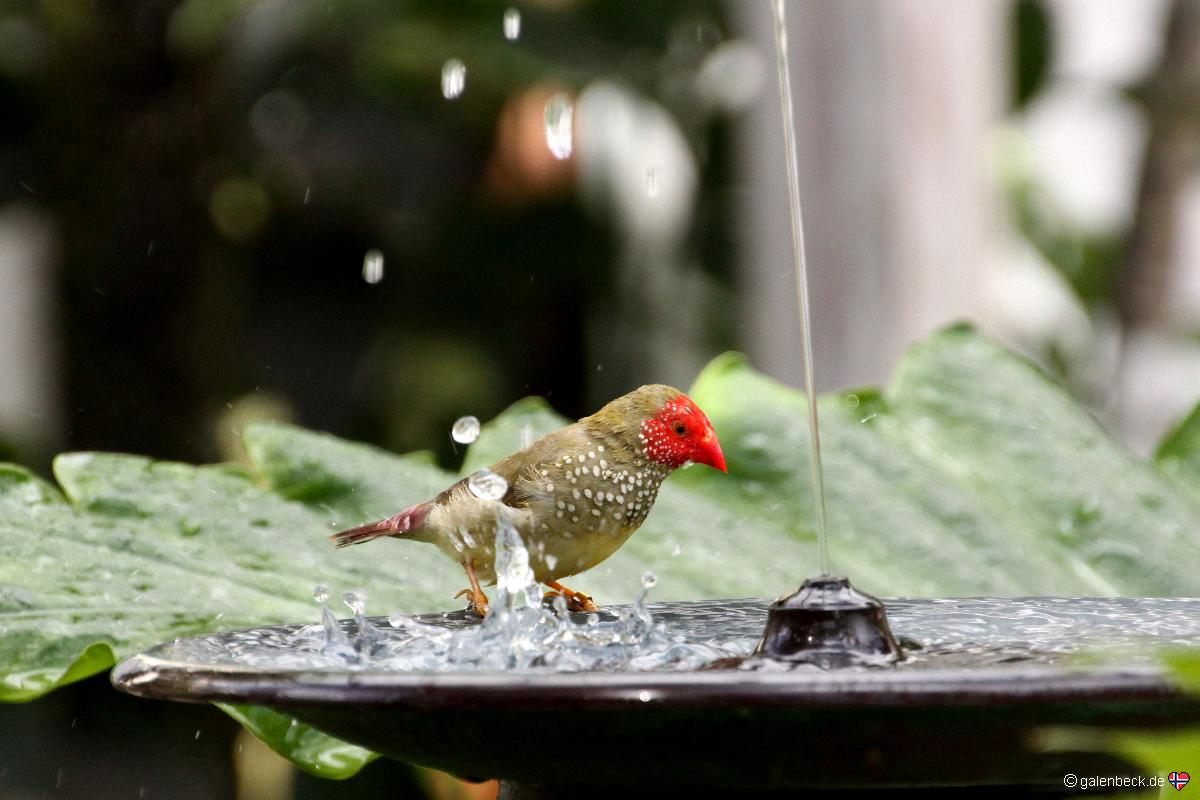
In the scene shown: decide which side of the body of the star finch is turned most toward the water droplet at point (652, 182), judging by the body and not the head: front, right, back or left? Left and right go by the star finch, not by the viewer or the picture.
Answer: left

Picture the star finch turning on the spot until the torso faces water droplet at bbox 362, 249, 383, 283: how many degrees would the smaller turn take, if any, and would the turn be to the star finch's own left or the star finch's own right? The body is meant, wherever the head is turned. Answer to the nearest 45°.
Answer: approximately 90° to the star finch's own left

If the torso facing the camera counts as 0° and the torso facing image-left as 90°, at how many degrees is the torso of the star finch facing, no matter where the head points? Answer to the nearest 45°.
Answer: approximately 270°

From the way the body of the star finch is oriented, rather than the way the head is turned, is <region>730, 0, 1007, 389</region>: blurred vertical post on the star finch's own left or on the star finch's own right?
on the star finch's own left

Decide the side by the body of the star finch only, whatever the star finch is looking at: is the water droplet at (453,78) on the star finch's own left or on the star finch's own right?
on the star finch's own left

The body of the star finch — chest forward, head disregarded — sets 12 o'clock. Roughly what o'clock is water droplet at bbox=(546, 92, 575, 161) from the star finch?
The water droplet is roughly at 9 o'clock from the star finch.

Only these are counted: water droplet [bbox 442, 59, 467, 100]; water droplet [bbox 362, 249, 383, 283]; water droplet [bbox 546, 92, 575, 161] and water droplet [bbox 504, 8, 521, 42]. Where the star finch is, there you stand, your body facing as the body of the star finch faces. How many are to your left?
4

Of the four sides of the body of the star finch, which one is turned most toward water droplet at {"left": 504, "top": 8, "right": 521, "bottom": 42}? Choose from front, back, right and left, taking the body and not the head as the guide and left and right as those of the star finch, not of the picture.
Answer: left
